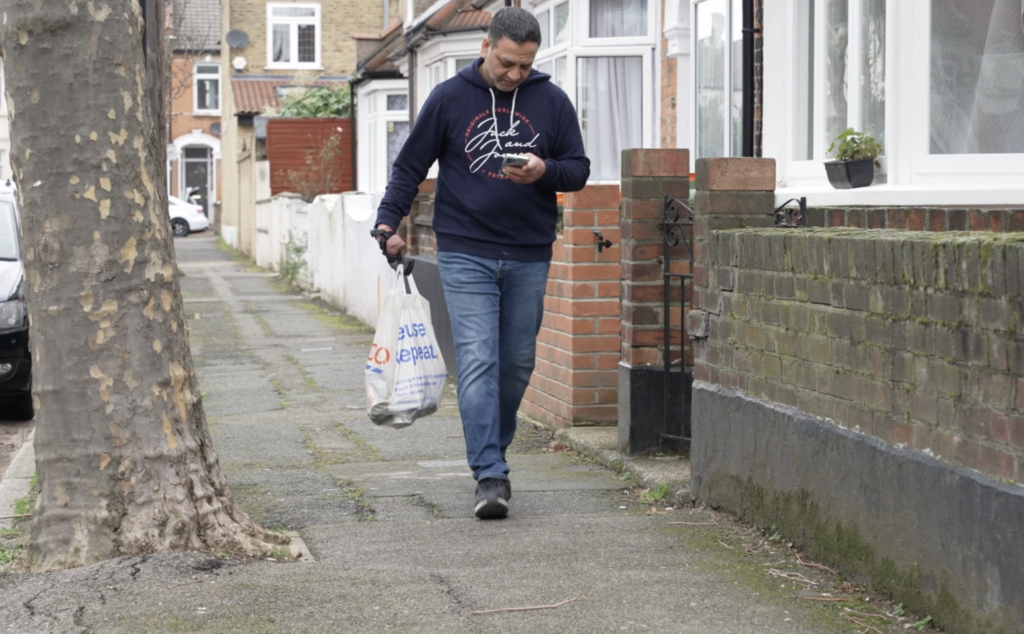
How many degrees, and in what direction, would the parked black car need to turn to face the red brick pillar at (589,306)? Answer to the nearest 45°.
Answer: approximately 45° to its left

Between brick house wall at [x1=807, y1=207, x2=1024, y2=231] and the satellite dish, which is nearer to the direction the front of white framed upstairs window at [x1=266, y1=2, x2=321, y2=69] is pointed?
the brick house wall

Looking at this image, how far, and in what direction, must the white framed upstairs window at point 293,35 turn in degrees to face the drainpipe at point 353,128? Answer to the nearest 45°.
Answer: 0° — it already faces it

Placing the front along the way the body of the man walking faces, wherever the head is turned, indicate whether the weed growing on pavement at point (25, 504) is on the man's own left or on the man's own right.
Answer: on the man's own right

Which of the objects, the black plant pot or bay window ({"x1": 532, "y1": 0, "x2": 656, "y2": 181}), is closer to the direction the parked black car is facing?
the black plant pot

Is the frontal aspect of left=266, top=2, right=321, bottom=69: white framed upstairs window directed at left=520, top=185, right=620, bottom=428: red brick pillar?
yes

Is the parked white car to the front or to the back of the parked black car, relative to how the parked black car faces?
to the back

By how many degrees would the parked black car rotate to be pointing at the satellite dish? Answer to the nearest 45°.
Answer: approximately 180°

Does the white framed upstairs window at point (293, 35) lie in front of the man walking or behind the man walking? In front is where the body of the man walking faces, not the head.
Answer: behind

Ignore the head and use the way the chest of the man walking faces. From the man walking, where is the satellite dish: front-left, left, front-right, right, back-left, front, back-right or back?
back
